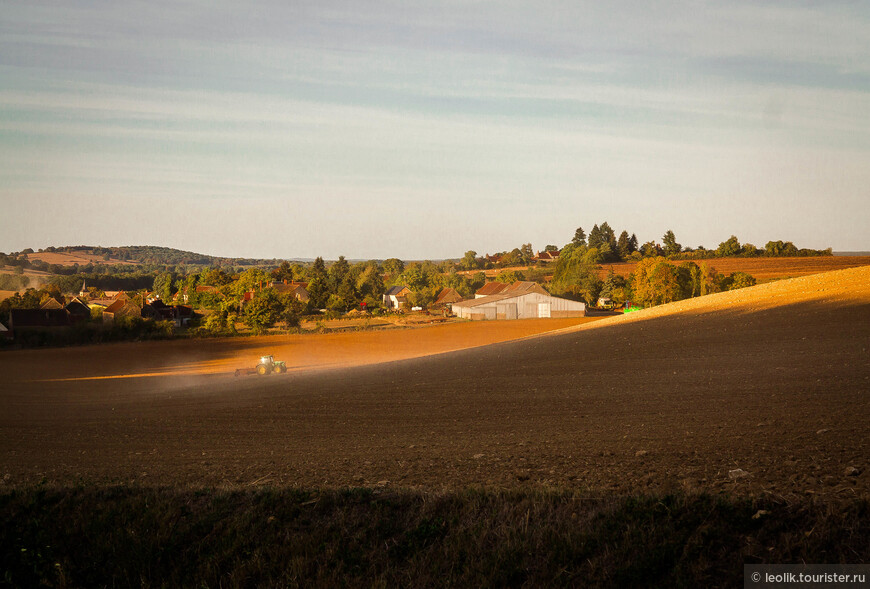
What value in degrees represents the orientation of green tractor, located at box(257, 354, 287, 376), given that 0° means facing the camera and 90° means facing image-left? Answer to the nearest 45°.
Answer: approximately 270°
